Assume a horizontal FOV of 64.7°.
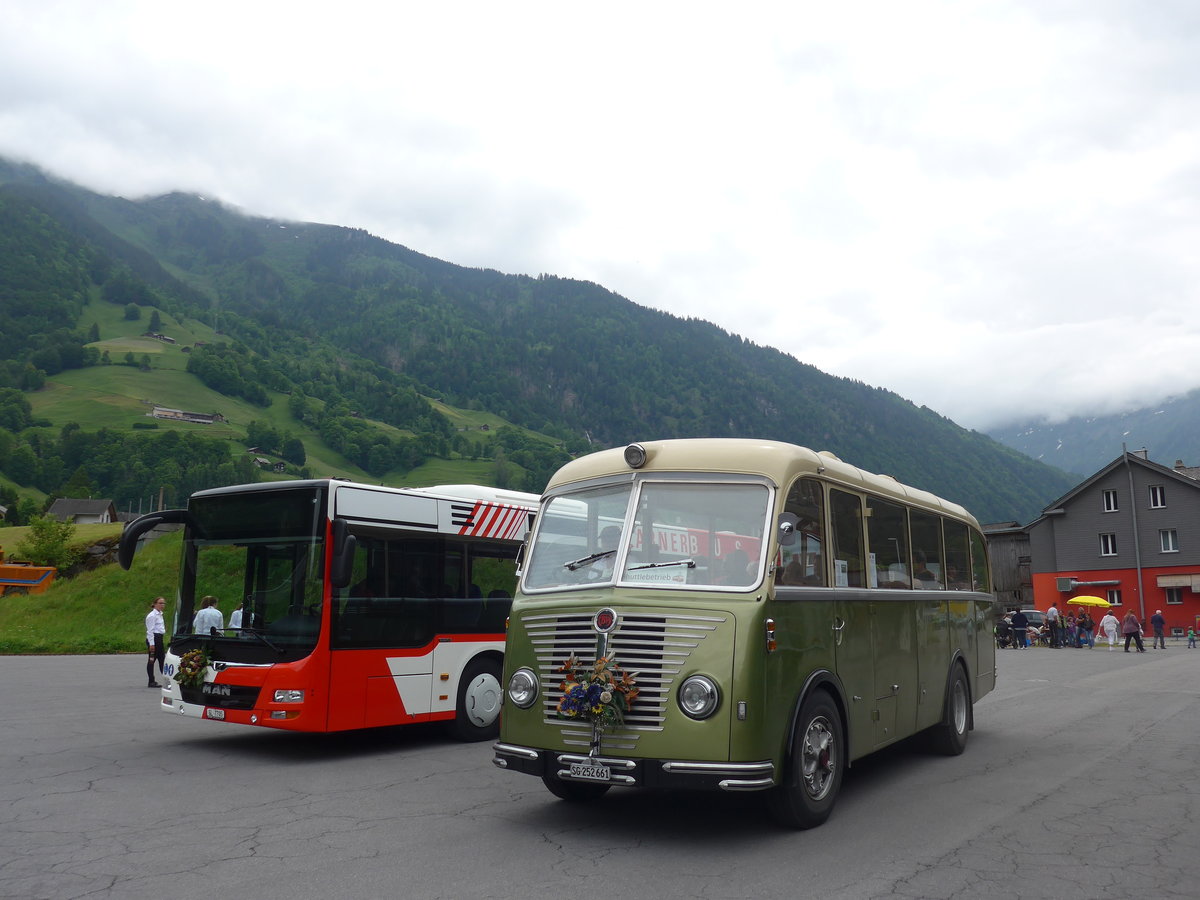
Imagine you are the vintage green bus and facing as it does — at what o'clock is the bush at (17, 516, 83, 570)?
The bush is roughly at 3 o'clock from the vintage green bus.

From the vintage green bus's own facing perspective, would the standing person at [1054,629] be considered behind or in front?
behind

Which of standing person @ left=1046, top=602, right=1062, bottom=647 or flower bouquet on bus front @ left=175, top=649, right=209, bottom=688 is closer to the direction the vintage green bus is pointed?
the flower bouquet on bus front

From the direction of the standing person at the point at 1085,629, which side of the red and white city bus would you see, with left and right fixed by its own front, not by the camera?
back

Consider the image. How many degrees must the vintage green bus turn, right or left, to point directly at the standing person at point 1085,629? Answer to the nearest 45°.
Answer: approximately 135° to its right

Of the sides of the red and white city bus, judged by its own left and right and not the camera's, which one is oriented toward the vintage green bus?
left

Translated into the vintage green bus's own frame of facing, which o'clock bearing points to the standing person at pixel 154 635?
The standing person is roughly at 3 o'clock from the vintage green bus.

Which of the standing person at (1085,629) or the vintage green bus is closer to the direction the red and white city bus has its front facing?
the vintage green bus

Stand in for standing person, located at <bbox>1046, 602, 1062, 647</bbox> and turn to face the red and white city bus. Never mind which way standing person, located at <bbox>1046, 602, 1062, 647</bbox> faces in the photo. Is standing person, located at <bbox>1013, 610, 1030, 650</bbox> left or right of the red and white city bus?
right

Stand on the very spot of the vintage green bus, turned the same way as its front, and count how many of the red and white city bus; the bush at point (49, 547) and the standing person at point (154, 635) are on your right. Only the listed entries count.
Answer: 3

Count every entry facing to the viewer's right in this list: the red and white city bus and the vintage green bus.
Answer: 0

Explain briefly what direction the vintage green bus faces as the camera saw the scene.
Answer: facing the viewer and to the left of the viewer

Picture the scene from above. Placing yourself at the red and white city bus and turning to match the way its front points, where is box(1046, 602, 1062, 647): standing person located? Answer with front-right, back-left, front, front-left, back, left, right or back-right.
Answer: back

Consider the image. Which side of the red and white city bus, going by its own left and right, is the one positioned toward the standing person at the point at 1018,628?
back

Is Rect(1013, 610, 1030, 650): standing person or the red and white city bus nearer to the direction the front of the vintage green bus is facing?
the red and white city bus
